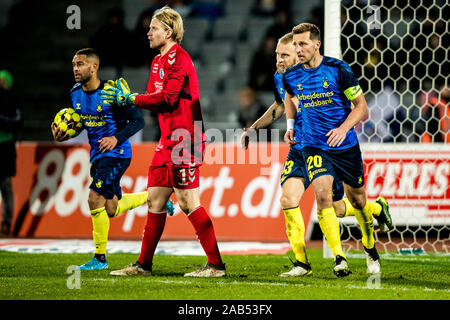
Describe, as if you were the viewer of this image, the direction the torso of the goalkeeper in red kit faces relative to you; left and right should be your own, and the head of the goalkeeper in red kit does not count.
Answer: facing to the left of the viewer

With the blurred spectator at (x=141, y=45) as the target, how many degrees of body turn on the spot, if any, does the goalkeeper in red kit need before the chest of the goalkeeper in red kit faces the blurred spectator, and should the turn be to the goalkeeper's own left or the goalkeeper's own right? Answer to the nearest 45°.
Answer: approximately 90° to the goalkeeper's own right

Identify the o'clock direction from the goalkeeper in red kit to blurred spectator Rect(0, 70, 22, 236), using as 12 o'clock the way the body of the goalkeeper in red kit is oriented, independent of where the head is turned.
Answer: The blurred spectator is roughly at 2 o'clock from the goalkeeper in red kit.

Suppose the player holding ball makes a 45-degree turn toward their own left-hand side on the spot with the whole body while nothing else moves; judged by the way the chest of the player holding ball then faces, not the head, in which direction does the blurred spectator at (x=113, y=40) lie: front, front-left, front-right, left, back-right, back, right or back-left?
back

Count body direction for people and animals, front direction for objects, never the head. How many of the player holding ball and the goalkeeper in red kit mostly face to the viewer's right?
0

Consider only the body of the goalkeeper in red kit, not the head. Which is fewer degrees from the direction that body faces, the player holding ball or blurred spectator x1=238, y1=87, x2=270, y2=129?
the player holding ball

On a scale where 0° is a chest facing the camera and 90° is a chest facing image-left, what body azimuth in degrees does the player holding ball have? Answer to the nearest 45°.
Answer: approximately 45°
